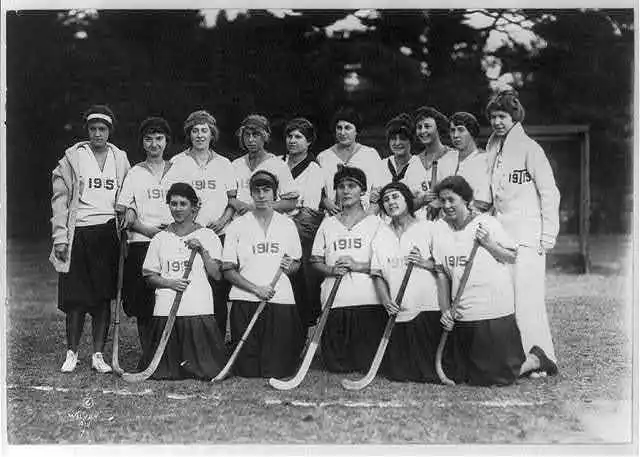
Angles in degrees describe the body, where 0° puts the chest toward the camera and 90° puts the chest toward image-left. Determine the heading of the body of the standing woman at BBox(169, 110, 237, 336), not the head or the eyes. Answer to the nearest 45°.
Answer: approximately 0°

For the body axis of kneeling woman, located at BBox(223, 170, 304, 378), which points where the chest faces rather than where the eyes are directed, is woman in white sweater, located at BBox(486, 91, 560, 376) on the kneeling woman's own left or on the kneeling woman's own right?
on the kneeling woman's own left

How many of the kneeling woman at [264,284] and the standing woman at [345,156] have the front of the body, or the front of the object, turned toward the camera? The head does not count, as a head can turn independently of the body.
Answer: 2

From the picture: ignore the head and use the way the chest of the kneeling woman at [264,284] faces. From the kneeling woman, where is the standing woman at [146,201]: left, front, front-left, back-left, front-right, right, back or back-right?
right

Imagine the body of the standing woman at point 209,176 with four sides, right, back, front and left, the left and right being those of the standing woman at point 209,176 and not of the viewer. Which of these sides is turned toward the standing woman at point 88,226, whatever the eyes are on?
right

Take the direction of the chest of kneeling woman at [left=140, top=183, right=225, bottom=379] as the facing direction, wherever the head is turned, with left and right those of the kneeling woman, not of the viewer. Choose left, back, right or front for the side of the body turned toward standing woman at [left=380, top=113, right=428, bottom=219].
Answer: left
